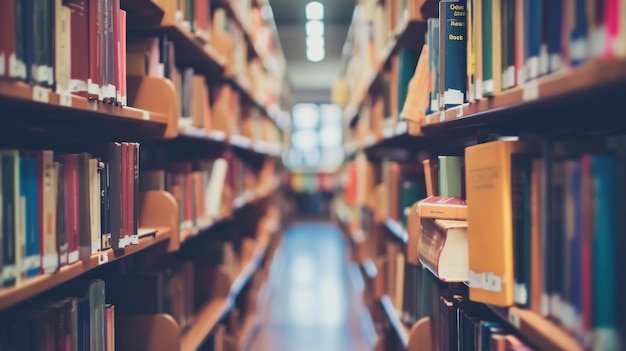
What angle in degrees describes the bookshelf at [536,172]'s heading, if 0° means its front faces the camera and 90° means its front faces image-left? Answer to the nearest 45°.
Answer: approximately 45°

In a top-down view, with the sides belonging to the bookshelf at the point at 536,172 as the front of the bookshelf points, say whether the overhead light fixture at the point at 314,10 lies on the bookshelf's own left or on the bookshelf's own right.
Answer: on the bookshelf's own right

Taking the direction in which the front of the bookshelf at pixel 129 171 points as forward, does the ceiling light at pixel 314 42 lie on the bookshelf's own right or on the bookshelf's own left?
on the bookshelf's own left

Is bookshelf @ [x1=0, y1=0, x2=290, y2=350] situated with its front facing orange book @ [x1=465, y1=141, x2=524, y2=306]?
yes

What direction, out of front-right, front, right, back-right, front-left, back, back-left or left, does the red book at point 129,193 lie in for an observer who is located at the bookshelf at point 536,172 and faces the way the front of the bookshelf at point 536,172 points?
front-right

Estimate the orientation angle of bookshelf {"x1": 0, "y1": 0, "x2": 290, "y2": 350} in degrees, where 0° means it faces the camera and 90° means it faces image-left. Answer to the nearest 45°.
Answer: approximately 315°

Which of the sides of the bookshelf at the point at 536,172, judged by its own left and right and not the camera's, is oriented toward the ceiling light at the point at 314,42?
right

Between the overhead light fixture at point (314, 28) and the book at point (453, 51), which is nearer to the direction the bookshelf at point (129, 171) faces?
the book
